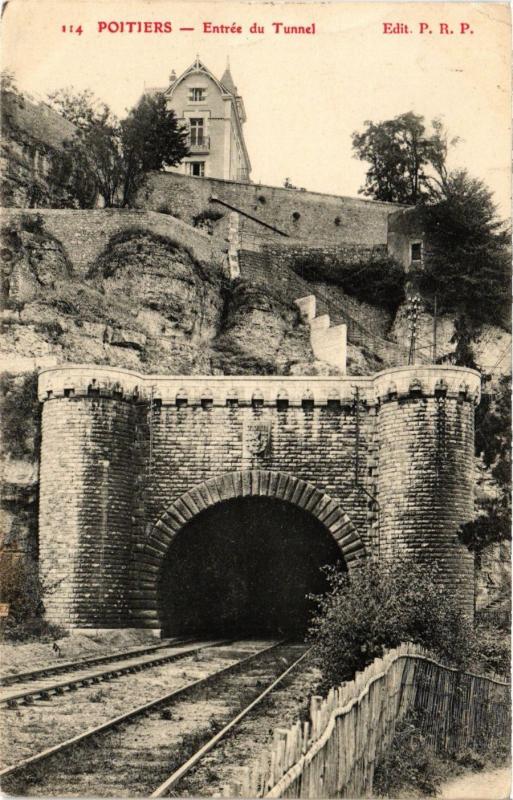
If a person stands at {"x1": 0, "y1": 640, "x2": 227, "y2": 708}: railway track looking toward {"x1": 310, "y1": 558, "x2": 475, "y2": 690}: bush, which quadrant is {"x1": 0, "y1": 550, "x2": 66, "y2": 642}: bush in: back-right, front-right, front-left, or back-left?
back-left
